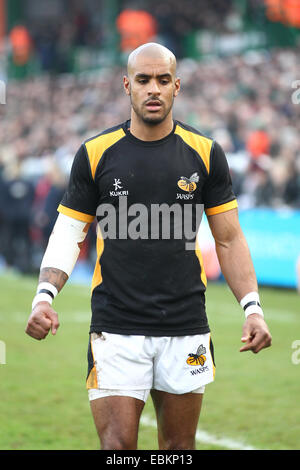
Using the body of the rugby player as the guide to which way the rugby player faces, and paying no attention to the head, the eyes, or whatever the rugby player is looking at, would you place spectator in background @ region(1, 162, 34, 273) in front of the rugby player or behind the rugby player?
behind

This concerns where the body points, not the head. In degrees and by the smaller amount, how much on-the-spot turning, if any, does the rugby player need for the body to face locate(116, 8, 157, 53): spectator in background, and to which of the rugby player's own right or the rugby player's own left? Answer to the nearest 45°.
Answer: approximately 180°

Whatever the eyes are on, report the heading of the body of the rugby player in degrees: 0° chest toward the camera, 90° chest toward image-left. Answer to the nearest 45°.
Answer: approximately 0°
